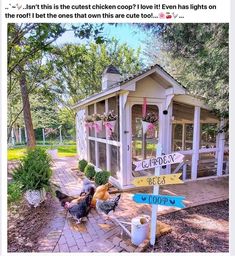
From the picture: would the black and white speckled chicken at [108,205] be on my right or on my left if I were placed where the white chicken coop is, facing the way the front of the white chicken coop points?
on my right

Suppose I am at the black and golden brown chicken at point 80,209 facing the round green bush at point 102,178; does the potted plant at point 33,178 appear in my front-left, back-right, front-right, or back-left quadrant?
front-left

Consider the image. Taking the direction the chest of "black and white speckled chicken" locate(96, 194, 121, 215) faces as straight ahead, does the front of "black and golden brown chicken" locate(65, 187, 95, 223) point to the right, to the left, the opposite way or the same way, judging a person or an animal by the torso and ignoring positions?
the same way

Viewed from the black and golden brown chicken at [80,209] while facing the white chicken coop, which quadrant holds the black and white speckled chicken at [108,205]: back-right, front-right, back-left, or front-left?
front-right

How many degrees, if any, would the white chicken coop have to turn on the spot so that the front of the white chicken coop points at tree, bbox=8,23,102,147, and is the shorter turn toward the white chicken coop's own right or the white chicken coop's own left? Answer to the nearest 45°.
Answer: approximately 90° to the white chicken coop's own right
